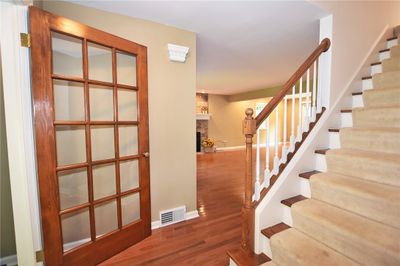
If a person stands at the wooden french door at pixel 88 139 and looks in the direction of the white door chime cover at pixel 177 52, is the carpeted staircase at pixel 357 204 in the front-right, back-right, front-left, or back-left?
front-right

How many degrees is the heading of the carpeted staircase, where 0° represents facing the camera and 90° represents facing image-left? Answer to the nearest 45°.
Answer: approximately 45°

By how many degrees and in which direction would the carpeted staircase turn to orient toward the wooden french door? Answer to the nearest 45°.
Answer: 0° — it already faces it

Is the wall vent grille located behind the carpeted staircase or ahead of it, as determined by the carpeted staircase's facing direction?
ahead
